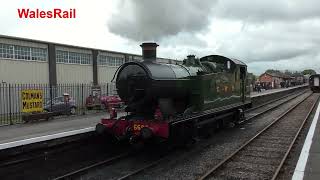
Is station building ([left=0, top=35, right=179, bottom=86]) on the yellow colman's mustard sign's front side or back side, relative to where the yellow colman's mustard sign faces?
on the back side

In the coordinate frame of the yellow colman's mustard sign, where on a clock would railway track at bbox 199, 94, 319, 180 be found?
The railway track is roughly at 11 o'clock from the yellow colman's mustard sign.

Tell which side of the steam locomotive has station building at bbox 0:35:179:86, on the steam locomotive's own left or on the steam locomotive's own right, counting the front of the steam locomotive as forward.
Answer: on the steam locomotive's own right

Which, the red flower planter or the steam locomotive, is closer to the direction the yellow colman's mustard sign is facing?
the steam locomotive

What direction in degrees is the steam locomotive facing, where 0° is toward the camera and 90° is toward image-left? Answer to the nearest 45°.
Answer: approximately 45°

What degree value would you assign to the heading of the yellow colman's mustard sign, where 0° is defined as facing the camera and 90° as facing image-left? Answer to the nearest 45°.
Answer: approximately 0°
